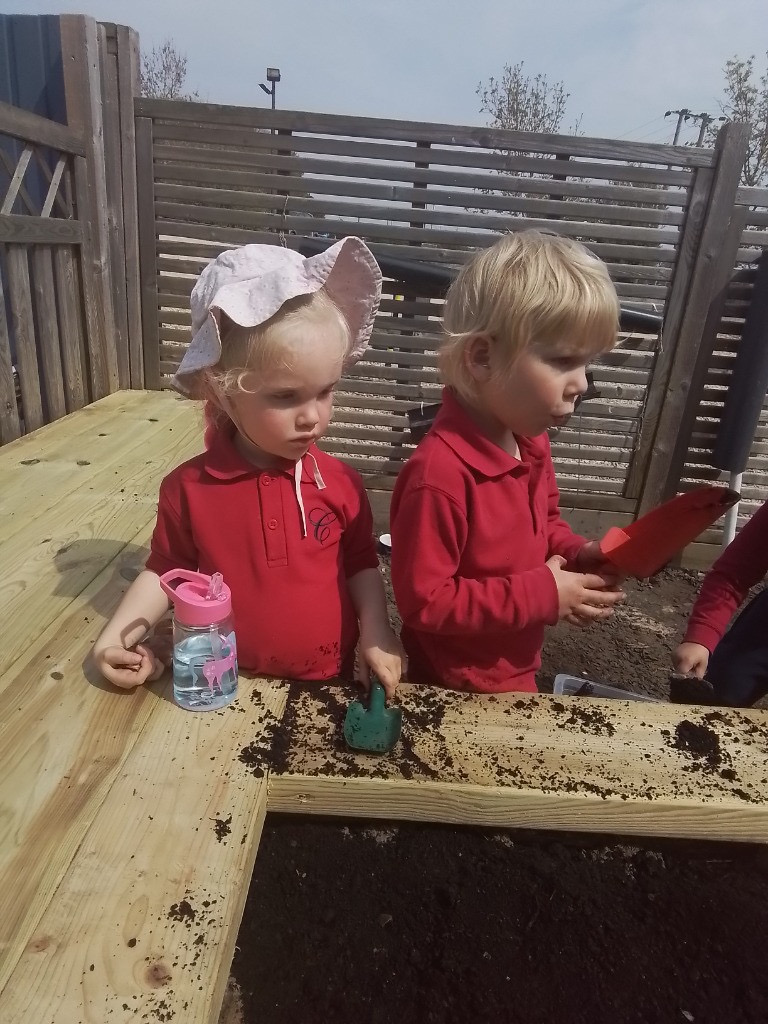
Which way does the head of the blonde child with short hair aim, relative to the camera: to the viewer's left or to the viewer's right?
to the viewer's right

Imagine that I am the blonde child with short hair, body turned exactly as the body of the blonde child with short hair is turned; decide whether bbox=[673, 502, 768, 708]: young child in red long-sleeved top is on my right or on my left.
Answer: on my left

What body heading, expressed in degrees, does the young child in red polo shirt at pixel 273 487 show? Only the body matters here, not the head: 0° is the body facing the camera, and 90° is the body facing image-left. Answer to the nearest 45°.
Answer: approximately 0°

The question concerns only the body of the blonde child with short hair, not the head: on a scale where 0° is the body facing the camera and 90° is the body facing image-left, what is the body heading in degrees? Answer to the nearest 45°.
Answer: approximately 315°

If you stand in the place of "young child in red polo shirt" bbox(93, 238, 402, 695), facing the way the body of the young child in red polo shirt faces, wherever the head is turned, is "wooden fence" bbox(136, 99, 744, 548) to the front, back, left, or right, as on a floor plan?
back

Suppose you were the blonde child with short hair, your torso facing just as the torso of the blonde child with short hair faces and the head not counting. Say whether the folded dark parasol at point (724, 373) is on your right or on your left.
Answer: on your left
